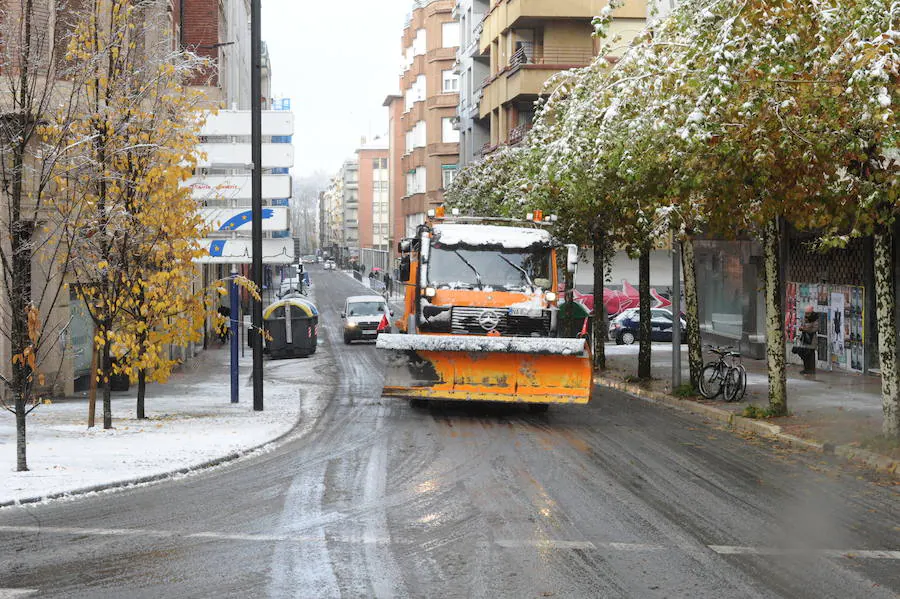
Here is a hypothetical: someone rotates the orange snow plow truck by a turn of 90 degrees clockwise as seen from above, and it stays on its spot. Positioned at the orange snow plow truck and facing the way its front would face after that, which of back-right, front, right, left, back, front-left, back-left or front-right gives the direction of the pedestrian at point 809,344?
back-right

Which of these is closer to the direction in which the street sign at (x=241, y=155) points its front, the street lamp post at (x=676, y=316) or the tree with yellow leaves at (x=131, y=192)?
the tree with yellow leaves

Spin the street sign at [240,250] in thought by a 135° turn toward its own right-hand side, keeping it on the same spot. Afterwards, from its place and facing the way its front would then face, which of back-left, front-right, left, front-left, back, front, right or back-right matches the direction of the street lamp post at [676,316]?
back-right

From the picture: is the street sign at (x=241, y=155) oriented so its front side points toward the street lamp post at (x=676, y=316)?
no

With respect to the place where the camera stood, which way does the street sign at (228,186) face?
facing the viewer

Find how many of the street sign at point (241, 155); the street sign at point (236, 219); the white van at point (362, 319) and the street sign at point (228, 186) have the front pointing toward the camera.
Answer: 4

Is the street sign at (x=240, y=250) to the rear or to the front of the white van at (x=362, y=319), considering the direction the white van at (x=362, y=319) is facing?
to the front

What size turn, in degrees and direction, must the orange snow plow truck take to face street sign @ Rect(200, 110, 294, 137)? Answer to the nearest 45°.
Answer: approximately 90° to its right

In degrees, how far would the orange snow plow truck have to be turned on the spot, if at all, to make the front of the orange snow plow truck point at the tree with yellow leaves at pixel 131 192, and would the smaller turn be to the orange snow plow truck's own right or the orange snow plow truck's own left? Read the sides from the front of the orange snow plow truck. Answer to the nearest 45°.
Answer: approximately 45° to the orange snow plow truck's own right

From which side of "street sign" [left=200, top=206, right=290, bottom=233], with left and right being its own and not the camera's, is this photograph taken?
front

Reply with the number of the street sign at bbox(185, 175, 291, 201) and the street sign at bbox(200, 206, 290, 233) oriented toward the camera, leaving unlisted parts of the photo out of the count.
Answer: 2

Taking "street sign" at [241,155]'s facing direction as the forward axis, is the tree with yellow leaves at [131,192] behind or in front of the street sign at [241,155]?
in front

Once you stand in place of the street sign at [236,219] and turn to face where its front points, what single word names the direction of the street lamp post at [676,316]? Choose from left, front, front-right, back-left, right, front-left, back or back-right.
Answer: left

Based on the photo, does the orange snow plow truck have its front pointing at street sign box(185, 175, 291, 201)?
no

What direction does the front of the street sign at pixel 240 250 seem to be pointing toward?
toward the camera

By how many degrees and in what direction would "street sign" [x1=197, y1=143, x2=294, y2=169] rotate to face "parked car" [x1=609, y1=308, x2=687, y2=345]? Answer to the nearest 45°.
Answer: approximately 135° to its left
